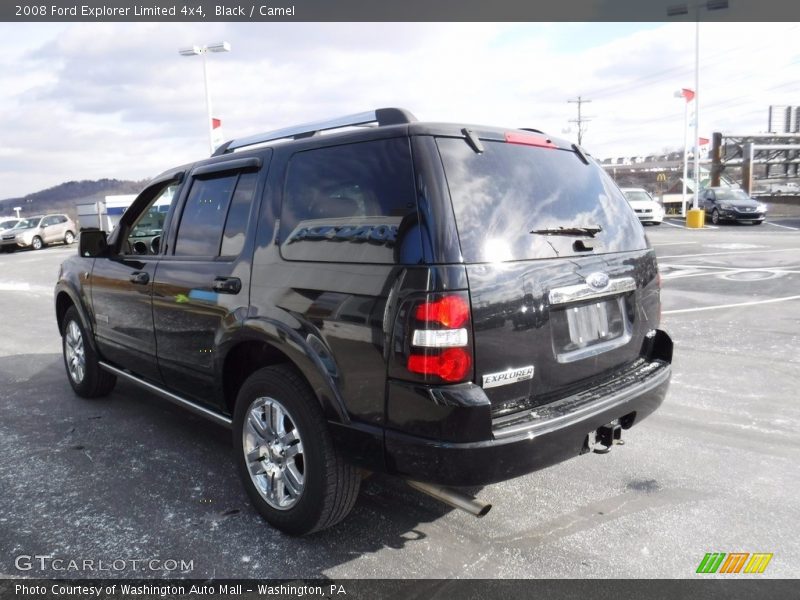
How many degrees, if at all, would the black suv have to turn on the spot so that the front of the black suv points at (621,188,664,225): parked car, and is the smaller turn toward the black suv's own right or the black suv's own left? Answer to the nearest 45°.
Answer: approximately 90° to the black suv's own right

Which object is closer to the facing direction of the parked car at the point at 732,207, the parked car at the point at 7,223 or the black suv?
the black suv

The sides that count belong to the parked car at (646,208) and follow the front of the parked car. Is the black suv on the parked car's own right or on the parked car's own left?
on the parked car's own right

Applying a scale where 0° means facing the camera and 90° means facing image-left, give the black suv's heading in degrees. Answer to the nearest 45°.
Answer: approximately 135°

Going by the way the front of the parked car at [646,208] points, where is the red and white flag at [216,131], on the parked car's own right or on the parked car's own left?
on the parked car's own right

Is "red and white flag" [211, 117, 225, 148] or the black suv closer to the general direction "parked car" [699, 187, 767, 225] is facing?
the black suv

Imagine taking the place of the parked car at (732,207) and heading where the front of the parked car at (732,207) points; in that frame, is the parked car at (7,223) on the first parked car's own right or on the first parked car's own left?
on the first parked car's own right

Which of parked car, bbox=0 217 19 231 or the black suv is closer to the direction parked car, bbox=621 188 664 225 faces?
the black suv

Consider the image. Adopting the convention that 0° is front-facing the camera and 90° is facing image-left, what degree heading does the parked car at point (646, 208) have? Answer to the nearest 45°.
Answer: approximately 315°
